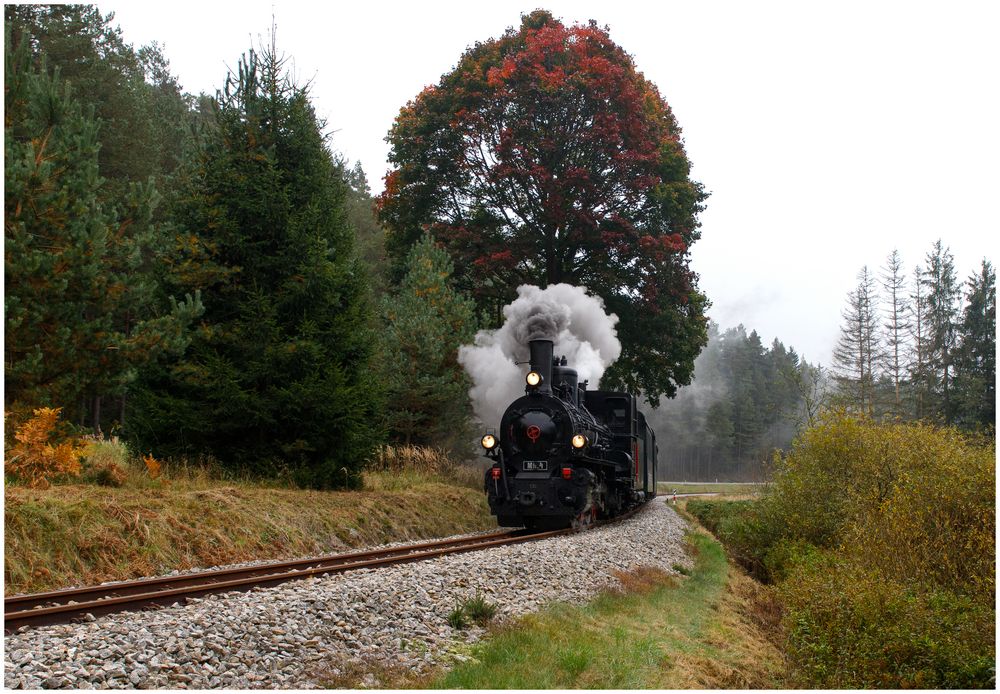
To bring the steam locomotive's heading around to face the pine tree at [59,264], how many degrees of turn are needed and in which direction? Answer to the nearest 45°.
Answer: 0° — it already faces it

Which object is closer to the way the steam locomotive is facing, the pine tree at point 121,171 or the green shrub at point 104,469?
the green shrub

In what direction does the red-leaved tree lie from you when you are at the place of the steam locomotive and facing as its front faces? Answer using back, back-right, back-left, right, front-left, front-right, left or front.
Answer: back-right

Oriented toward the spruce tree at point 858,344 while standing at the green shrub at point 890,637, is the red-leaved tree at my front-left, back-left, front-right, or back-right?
front-left

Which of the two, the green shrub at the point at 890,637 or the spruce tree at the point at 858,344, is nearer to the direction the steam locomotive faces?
the green shrub

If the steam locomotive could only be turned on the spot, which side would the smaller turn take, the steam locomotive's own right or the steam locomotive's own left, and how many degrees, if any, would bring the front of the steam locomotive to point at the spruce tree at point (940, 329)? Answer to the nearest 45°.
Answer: approximately 180°

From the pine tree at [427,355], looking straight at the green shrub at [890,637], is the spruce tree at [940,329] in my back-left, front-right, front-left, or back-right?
back-left

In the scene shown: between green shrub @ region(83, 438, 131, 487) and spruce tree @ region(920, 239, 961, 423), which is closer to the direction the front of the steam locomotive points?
the green shrub

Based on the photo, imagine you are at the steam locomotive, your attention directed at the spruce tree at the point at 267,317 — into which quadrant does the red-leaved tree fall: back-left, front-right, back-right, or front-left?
back-right

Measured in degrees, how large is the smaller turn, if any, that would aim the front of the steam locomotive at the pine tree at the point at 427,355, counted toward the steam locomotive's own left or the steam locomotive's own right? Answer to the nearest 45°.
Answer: approximately 90° to the steam locomotive's own right

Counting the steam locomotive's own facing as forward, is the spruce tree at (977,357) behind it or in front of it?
behind

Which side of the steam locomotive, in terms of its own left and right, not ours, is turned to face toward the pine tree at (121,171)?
right

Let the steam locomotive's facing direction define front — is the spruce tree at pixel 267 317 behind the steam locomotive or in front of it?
in front
